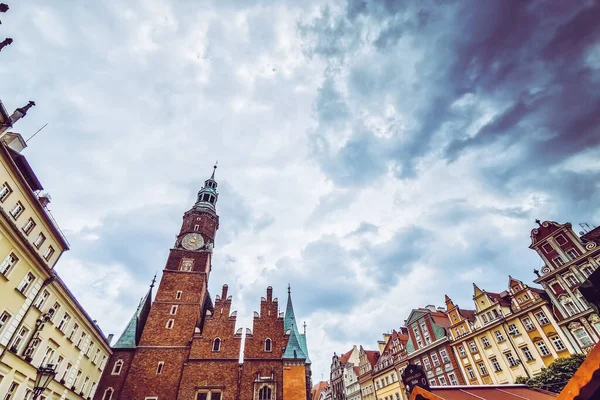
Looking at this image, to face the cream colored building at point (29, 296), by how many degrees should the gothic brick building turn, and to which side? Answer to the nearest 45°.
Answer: approximately 45° to its right

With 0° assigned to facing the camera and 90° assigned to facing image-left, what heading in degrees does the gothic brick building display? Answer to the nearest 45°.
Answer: approximately 0°

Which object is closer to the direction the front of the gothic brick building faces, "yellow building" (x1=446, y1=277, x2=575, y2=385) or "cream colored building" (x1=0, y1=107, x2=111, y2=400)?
the cream colored building

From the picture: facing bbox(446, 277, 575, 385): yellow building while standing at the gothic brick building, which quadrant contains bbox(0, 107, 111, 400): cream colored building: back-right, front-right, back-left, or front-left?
back-right

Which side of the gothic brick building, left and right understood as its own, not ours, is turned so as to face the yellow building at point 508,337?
left
